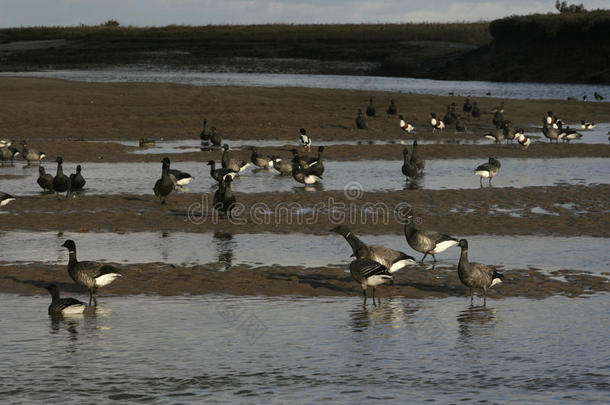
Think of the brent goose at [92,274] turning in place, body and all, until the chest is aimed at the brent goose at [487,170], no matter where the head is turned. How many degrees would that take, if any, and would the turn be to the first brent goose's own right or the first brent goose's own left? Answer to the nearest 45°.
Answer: approximately 135° to the first brent goose's own right

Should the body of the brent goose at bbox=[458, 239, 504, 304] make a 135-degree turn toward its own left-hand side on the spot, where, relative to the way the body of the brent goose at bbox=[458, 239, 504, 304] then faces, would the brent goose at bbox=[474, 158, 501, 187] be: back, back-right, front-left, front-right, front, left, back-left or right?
back-left

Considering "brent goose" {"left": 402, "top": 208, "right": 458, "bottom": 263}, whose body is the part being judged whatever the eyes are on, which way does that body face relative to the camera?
to the viewer's left

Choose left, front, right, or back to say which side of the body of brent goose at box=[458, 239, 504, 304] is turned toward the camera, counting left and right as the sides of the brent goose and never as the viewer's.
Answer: left

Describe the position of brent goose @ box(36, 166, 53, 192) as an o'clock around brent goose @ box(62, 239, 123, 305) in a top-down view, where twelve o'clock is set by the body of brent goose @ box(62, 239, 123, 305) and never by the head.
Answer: brent goose @ box(36, 166, 53, 192) is roughly at 3 o'clock from brent goose @ box(62, 239, 123, 305).

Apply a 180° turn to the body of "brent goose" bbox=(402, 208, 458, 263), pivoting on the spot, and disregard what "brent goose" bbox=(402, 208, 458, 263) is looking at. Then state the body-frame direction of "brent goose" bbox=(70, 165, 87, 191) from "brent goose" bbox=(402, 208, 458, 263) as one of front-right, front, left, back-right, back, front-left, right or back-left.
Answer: back-left

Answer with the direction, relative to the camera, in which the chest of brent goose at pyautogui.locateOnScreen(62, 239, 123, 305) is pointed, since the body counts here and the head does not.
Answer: to the viewer's left

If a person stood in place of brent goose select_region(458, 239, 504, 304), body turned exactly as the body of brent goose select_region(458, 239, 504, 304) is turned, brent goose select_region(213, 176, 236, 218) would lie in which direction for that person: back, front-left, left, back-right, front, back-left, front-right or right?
front-right

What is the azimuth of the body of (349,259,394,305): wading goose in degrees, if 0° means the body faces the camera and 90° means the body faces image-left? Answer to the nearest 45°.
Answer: approximately 90°

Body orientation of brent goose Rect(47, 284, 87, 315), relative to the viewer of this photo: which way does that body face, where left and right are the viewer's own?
facing to the left of the viewer

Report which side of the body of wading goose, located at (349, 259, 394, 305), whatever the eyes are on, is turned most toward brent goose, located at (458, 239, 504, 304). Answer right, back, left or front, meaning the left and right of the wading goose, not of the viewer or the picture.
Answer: back

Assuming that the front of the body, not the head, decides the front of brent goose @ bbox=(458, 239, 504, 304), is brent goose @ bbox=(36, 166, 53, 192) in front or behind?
in front
